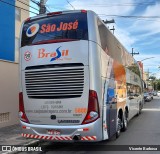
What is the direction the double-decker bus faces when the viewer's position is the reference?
facing away from the viewer and to the right of the viewer
